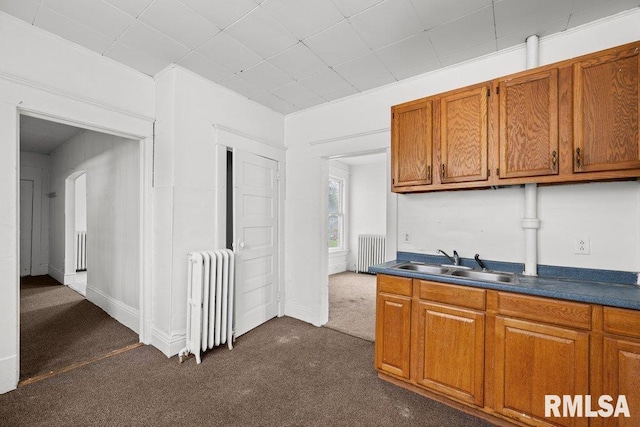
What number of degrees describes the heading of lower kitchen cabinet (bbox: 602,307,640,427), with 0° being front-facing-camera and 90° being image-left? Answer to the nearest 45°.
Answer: approximately 45°

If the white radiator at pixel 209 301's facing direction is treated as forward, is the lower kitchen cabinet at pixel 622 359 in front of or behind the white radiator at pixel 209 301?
in front

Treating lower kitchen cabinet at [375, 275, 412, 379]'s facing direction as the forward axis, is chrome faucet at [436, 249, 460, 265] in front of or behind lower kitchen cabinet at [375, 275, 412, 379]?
behind

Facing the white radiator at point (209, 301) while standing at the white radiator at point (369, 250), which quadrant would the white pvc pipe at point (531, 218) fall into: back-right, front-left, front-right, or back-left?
front-left

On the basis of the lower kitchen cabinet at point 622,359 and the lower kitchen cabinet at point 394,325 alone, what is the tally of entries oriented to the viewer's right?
0

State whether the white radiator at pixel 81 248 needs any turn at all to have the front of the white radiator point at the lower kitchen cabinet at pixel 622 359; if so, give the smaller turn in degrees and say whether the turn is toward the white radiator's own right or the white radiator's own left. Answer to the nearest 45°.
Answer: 0° — it already faces it

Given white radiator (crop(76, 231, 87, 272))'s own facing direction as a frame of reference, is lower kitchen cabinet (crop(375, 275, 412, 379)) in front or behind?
in front

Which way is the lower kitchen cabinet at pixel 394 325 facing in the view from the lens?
facing the viewer and to the left of the viewer

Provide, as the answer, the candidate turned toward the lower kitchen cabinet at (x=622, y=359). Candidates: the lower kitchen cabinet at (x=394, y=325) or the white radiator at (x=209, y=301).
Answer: the white radiator

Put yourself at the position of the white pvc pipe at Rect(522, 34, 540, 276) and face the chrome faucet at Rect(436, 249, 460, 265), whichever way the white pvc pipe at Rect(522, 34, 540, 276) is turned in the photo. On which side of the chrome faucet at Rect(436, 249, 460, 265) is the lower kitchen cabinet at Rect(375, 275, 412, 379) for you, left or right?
left

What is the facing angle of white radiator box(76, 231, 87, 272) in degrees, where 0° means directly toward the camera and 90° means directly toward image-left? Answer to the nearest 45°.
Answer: approximately 0°

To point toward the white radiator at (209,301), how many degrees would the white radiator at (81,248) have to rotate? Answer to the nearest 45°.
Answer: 0° — it already faces it

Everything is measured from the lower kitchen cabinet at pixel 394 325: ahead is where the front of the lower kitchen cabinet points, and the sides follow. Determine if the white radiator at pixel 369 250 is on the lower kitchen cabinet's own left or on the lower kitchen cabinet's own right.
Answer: on the lower kitchen cabinet's own right
